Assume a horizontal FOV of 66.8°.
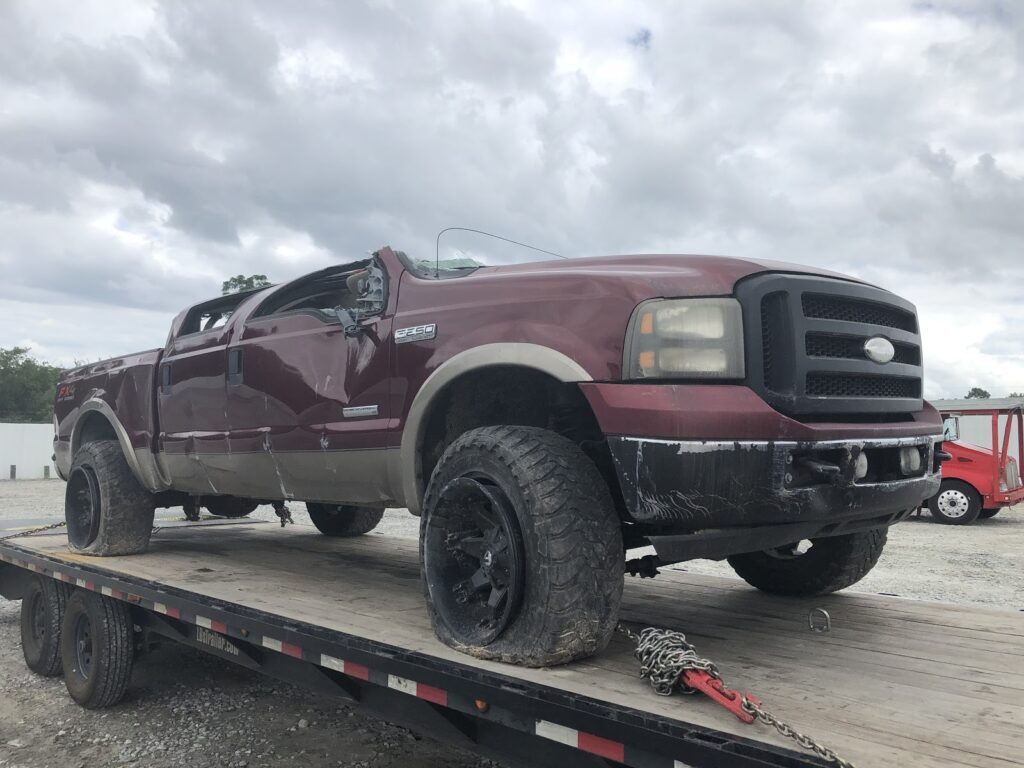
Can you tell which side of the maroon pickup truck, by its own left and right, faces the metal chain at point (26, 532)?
back

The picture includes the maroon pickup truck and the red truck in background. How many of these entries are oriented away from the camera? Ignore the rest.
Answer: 0

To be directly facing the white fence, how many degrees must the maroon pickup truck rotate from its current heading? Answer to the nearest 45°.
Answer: approximately 180°

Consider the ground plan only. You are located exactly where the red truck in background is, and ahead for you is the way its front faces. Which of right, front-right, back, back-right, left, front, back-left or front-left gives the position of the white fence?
back-right

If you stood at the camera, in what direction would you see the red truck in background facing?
facing the viewer and to the right of the viewer
